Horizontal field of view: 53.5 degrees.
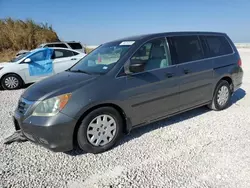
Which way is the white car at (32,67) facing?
to the viewer's left

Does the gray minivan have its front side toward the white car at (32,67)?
no

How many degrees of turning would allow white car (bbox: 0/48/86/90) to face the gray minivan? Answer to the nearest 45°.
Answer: approximately 90° to its left

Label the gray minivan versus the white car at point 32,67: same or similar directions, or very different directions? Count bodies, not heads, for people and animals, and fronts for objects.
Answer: same or similar directions

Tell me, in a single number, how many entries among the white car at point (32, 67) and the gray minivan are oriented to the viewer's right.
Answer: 0
